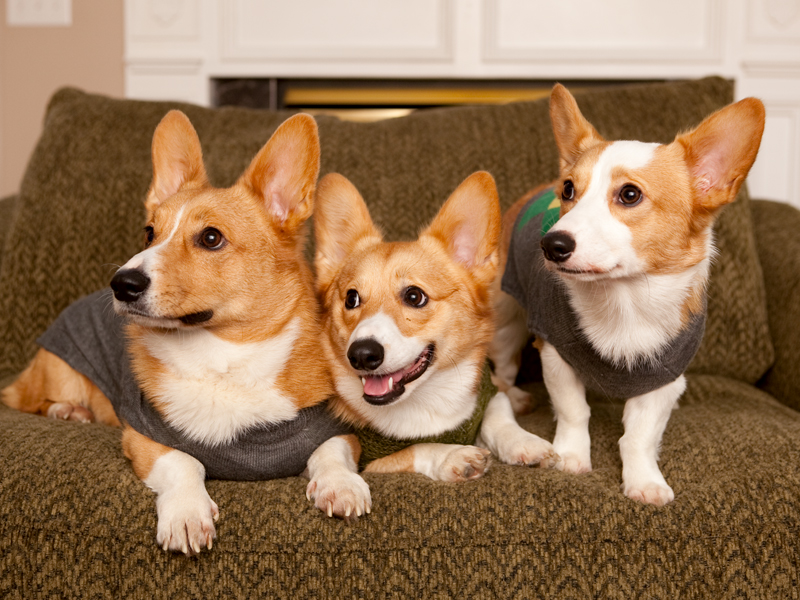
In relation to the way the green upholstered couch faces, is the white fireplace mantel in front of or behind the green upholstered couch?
behind

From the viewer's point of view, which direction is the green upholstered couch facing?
toward the camera

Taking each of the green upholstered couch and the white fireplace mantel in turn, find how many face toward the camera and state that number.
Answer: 2

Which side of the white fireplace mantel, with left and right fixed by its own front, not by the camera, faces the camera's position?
front

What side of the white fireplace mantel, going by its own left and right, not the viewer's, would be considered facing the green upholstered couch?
front

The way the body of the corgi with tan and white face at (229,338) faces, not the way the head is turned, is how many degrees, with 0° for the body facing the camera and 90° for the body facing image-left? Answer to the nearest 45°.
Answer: approximately 315°

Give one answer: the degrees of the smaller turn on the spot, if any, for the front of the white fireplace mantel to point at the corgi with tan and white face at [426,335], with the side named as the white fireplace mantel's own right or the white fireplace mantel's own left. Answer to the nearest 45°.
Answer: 0° — it already faces it
